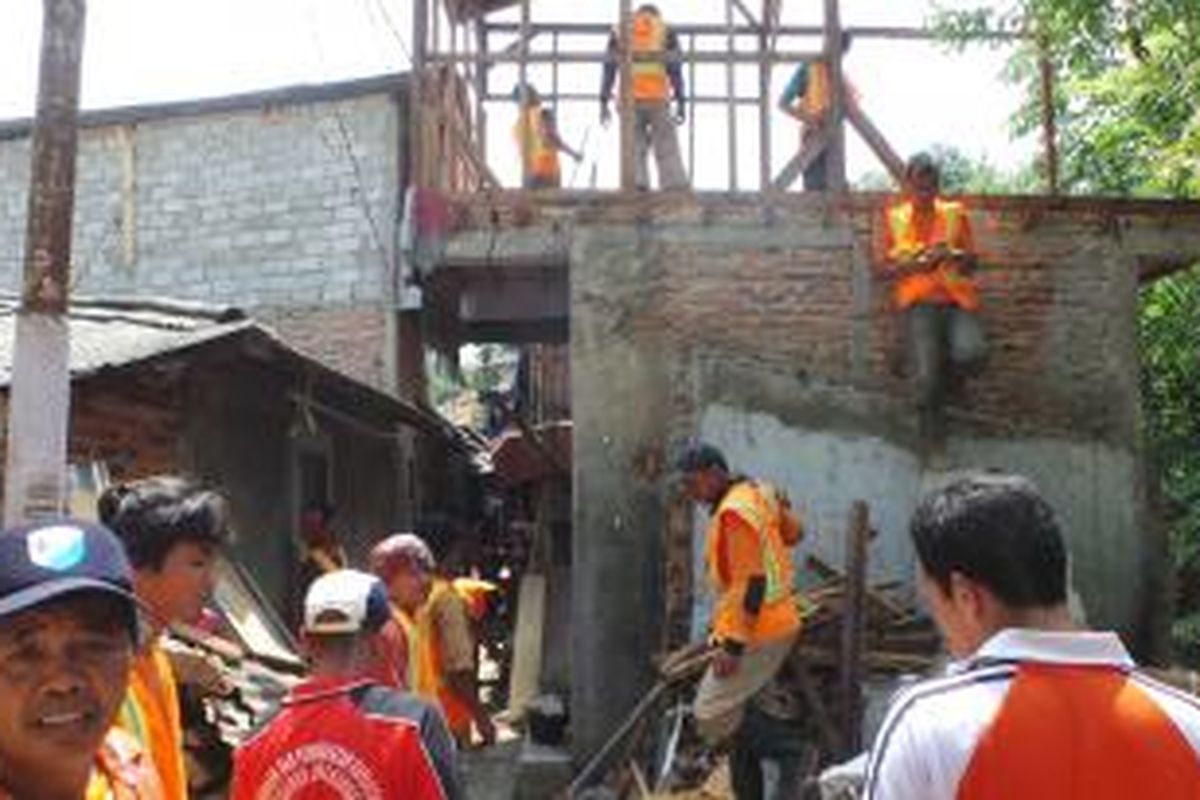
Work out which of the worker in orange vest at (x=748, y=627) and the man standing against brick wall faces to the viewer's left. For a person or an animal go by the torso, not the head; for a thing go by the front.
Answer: the worker in orange vest

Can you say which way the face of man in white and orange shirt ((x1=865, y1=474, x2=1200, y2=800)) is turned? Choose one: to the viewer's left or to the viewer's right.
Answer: to the viewer's left

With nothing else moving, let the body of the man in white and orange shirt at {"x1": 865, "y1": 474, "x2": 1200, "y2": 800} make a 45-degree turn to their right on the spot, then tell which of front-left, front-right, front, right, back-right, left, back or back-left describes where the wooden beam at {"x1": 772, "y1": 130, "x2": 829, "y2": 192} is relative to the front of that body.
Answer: front

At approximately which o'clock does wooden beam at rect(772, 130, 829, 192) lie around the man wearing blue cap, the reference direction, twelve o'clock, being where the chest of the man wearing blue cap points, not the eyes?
The wooden beam is roughly at 7 o'clock from the man wearing blue cap.

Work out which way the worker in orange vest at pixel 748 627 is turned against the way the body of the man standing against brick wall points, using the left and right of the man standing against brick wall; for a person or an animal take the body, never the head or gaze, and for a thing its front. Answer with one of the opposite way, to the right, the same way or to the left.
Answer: to the right

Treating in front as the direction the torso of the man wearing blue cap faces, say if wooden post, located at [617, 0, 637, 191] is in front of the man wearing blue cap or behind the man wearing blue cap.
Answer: behind

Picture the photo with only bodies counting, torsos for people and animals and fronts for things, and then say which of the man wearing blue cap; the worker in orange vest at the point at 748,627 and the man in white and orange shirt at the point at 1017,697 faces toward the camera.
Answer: the man wearing blue cap

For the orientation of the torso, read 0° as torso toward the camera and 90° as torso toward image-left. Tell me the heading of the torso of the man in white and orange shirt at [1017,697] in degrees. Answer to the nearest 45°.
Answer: approximately 135°

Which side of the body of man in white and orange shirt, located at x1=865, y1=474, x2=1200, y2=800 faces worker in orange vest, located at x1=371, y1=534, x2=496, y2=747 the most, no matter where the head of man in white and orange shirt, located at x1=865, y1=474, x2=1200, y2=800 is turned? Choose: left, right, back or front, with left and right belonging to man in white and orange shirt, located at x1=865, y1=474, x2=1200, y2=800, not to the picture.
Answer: front

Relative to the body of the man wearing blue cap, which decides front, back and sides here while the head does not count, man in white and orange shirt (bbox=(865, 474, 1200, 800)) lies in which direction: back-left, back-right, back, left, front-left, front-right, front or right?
left

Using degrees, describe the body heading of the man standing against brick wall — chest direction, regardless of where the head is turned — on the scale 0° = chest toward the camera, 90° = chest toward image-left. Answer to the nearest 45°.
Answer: approximately 0°

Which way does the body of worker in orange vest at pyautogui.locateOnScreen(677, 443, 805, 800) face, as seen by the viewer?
to the viewer's left

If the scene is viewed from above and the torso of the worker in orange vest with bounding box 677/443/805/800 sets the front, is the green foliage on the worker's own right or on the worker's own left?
on the worker's own right

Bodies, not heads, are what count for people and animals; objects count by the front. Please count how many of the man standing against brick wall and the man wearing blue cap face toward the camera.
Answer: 2
